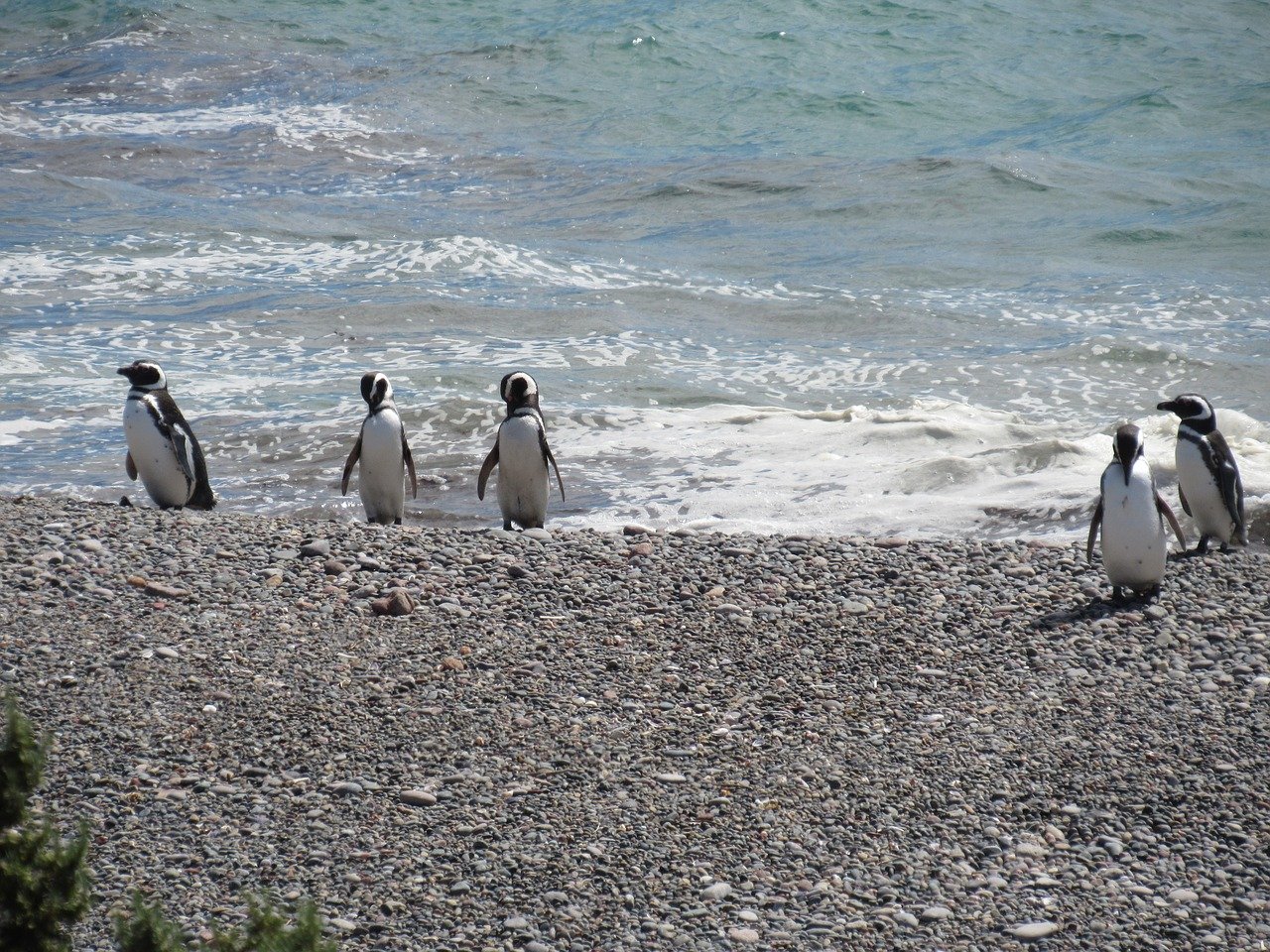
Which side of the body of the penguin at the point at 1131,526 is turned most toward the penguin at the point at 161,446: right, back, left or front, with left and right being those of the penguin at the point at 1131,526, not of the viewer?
right

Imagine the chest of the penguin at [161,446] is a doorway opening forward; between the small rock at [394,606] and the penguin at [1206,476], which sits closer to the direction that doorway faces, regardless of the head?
the small rock

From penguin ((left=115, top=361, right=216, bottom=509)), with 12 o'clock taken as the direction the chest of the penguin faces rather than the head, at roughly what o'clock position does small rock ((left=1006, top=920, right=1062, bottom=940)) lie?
The small rock is roughly at 10 o'clock from the penguin.

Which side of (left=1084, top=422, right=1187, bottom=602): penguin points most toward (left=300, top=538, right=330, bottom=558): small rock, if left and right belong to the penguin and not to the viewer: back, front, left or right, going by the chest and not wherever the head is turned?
right

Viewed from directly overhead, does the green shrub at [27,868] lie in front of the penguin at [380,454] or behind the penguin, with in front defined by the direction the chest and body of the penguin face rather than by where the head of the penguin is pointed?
in front

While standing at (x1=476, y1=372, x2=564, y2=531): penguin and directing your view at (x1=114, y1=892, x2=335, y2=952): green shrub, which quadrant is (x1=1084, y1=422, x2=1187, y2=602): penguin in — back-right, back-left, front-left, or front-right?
front-left

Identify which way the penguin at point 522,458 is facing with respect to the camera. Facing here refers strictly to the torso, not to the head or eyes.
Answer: toward the camera

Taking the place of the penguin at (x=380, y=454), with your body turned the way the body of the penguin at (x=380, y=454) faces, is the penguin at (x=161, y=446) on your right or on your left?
on your right

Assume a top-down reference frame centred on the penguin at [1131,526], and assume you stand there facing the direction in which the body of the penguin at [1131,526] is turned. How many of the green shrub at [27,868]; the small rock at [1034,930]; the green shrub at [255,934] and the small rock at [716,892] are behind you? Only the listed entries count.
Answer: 0

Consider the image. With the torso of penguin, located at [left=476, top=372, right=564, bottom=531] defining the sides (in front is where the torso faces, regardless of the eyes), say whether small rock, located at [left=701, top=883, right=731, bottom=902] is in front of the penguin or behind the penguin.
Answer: in front

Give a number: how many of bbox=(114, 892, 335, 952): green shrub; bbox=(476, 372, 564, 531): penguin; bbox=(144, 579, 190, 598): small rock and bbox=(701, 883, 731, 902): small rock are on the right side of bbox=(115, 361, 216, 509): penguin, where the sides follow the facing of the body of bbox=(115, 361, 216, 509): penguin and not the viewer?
0

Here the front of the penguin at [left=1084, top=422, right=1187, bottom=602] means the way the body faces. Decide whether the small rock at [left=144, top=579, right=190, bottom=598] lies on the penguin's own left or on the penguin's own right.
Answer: on the penguin's own right

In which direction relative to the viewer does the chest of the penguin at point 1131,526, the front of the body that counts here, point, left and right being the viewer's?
facing the viewer

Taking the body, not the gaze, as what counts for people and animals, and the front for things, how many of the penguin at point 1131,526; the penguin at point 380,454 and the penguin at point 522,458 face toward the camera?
3

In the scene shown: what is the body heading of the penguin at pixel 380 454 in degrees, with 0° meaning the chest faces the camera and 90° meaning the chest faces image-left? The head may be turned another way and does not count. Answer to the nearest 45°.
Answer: approximately 0°
